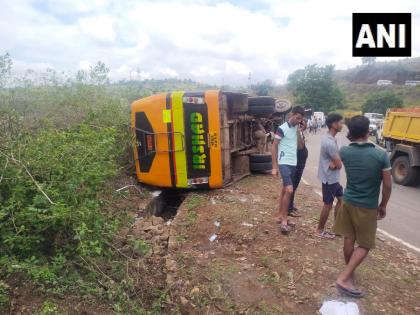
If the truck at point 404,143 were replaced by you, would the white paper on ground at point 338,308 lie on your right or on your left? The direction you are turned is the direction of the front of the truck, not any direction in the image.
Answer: on your right

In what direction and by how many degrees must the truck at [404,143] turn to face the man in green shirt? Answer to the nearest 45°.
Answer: approximately 45° to its right

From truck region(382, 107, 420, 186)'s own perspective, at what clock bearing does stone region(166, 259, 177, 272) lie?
The stone is roughly at 2 o'clock from the truck.

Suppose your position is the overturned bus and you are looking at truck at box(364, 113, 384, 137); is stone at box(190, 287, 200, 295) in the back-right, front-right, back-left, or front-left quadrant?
back-right

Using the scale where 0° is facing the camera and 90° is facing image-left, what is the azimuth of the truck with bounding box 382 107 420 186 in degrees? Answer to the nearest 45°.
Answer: approximately 315°

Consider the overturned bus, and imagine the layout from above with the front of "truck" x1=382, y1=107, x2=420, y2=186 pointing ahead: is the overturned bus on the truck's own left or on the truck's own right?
on the truck's own right

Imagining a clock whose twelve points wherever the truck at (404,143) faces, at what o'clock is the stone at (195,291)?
The stone is roughly at 2 o'clock from the truck.
